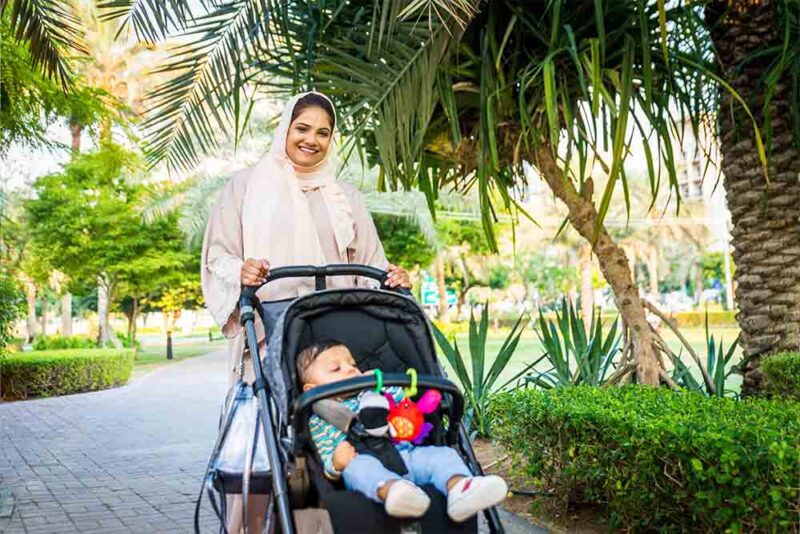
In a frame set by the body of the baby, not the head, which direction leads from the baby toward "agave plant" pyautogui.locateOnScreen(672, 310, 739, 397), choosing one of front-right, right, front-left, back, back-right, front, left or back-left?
left

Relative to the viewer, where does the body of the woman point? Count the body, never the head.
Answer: toward the camera

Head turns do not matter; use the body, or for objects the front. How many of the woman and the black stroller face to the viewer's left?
0

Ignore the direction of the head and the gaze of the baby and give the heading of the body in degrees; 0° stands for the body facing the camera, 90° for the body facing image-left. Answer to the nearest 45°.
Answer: approximately 315°

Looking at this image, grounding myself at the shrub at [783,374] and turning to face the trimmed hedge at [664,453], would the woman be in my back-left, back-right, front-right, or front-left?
front-right

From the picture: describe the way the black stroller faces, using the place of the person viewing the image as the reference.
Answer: facing the viewer and to the right of the viewer
